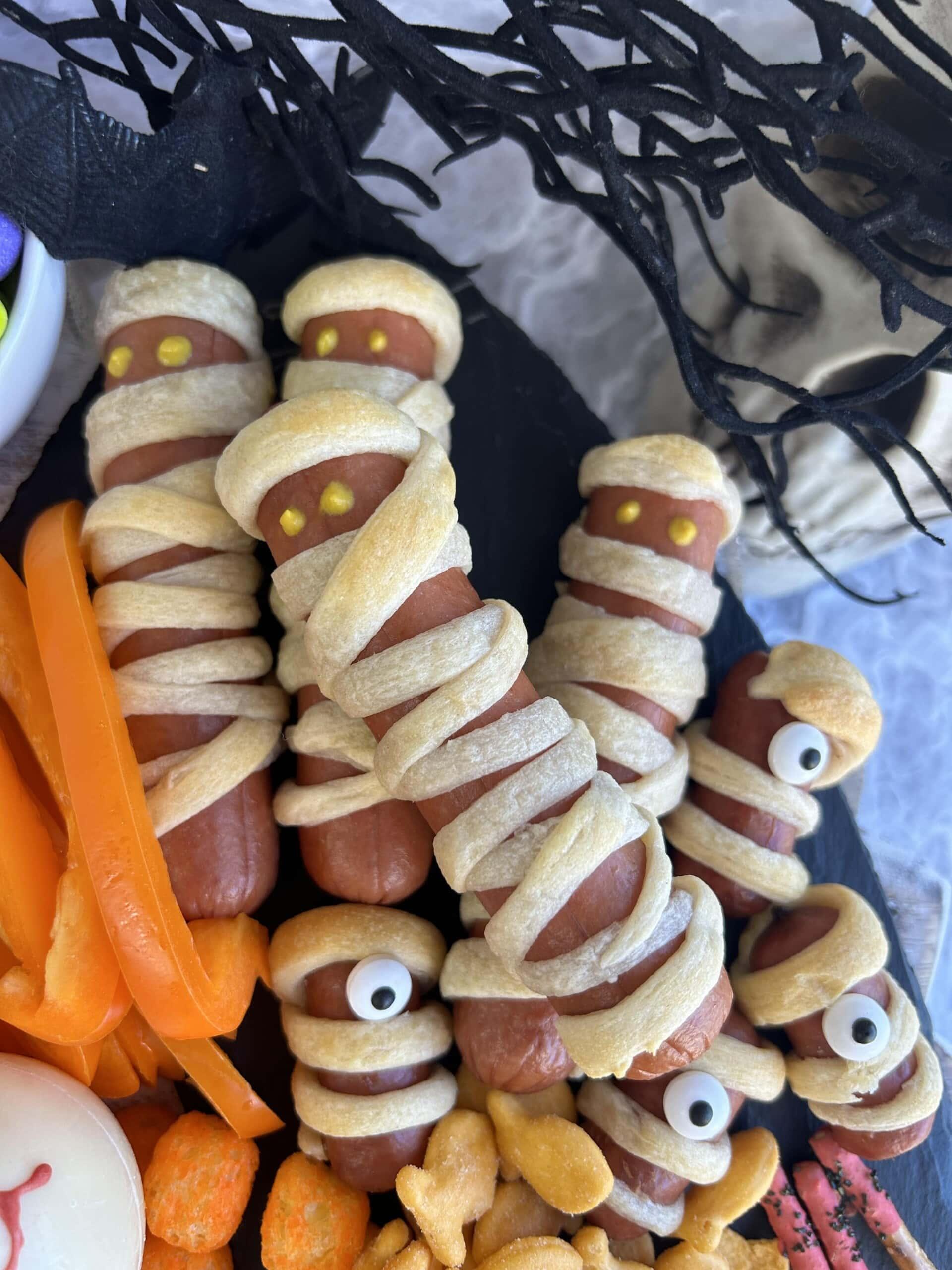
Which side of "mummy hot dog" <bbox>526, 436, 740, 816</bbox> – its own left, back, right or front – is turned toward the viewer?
front

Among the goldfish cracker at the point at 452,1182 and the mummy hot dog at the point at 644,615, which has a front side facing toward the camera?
the mummy hot dog

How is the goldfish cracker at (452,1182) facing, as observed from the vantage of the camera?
facing away from the viewer and to the right of the viewer

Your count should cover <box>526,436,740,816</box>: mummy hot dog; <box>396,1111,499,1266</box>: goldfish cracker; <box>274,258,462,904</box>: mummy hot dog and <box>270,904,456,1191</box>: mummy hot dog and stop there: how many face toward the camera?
3

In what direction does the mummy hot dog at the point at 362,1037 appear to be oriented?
toward the camera

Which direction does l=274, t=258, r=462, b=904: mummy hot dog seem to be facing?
toward the camera
